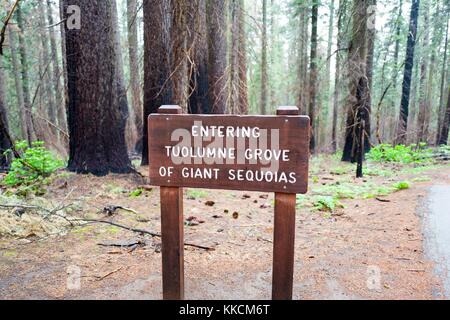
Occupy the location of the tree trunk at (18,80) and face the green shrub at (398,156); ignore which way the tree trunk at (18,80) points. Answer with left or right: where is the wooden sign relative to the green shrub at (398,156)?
right

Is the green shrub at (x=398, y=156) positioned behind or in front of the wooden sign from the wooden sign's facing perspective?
behind

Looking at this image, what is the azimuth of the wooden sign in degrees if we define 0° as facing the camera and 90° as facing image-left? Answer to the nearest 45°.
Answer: approximately 0°

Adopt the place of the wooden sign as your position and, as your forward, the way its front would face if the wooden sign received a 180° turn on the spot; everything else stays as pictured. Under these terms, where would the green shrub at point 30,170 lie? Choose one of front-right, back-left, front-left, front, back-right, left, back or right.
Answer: front-left

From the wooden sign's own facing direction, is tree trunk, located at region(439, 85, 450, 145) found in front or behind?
behind

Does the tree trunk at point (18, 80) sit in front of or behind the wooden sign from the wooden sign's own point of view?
behind
